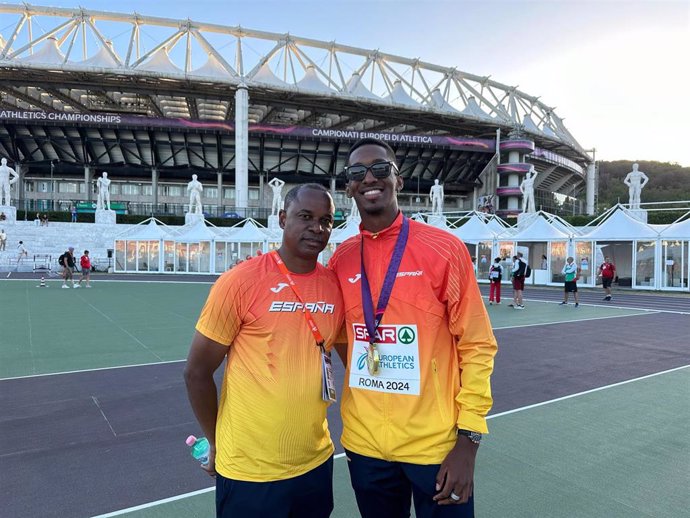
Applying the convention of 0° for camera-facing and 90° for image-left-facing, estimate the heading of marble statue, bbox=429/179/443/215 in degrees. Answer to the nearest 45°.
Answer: approximately 0°

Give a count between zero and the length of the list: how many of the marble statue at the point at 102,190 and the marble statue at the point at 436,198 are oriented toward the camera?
2

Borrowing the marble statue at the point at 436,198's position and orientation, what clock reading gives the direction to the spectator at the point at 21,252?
The spectator is roughly at 2 o'clock from the marble statue.

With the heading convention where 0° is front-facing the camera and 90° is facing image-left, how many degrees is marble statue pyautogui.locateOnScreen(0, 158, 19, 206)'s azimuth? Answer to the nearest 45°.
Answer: approximately 0°

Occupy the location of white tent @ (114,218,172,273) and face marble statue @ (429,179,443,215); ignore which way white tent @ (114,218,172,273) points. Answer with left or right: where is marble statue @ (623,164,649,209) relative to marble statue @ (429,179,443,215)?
right

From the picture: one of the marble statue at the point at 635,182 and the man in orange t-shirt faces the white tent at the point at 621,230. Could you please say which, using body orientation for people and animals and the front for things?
the marble statue

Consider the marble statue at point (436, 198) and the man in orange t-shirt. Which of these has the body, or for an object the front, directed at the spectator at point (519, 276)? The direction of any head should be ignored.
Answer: the marble statue
